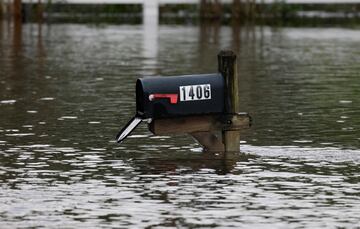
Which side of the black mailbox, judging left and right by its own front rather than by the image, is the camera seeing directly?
left
